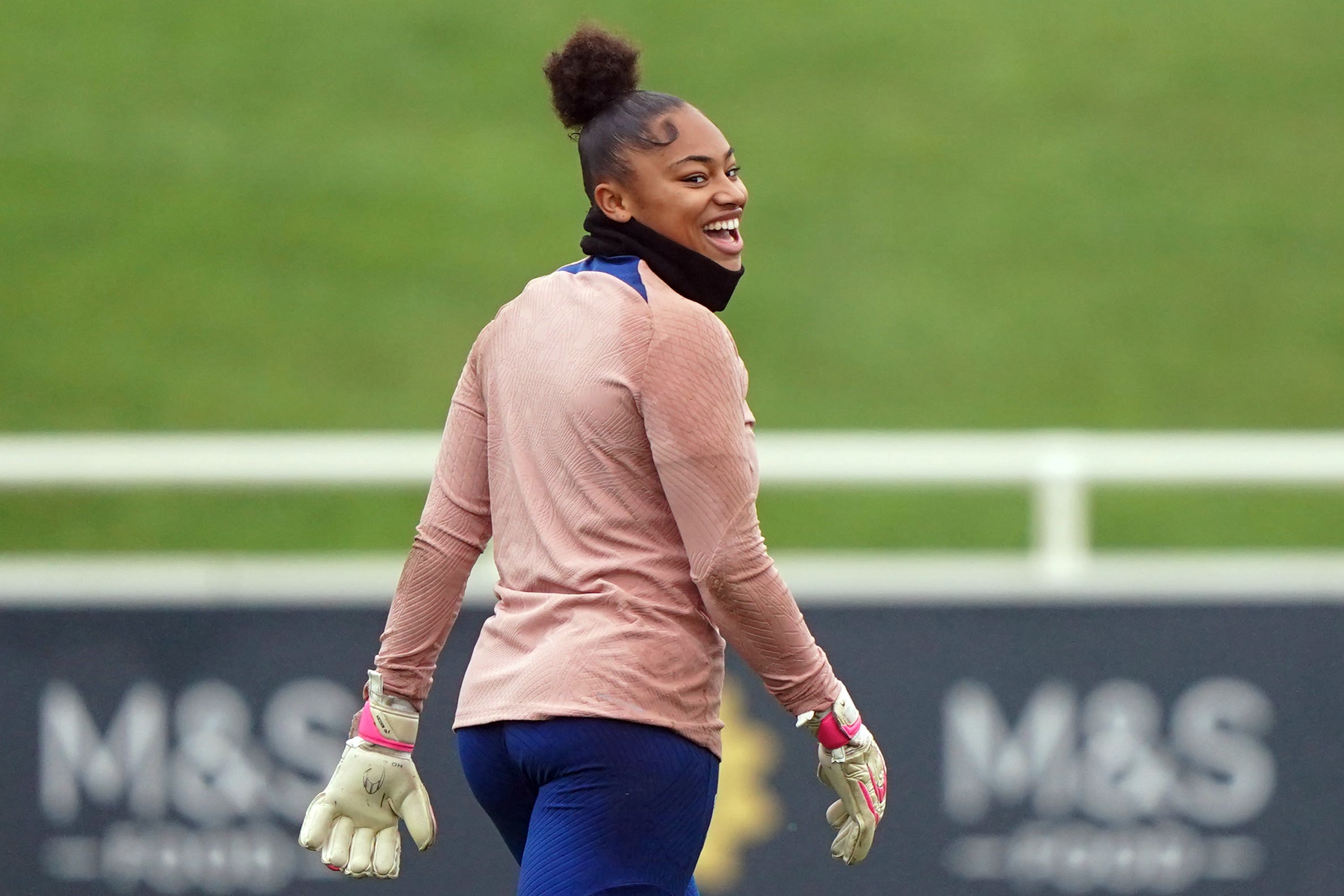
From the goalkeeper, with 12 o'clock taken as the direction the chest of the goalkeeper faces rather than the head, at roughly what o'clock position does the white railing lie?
The white railing is roughly at 11 o'clock from the goalkeeper.

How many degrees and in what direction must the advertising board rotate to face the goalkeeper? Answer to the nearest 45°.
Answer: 0° — it already faces them

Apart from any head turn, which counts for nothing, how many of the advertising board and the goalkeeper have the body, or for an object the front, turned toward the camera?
1

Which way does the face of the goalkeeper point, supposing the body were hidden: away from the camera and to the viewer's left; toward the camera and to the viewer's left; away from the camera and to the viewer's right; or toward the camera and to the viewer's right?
toward the camera and to the viewer's right

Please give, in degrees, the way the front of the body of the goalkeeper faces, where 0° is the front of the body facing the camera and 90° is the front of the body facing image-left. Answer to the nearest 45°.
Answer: approximately 225°
